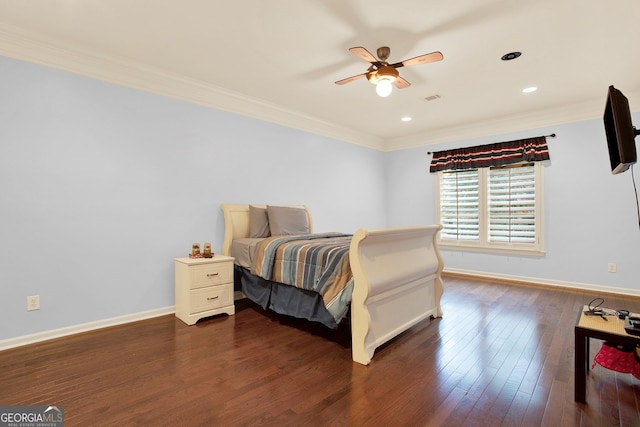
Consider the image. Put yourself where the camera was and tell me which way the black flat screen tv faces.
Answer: facing to the left of the viewer

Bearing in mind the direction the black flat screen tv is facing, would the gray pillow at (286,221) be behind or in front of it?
in front

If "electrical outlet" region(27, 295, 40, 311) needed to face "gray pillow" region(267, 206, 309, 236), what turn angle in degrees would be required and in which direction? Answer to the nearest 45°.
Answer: approximately 90° to its left

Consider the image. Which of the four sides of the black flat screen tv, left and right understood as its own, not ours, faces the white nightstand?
front

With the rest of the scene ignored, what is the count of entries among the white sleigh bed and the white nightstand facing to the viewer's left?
0

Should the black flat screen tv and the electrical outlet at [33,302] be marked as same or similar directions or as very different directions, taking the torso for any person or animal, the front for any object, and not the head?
very different directions

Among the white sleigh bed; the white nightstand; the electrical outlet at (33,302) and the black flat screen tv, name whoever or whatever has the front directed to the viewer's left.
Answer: the black flat screen tv

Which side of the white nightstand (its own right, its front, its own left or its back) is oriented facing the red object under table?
front

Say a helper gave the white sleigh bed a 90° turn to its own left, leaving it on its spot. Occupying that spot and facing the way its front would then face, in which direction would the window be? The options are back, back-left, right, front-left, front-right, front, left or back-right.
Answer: front

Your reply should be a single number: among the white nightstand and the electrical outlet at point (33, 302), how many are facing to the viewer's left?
0
